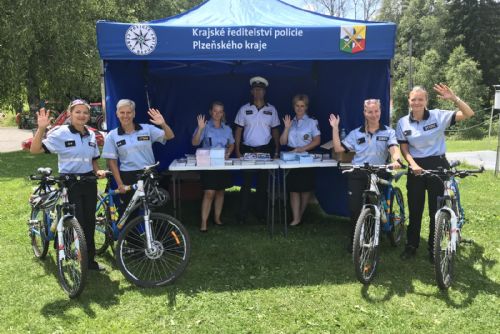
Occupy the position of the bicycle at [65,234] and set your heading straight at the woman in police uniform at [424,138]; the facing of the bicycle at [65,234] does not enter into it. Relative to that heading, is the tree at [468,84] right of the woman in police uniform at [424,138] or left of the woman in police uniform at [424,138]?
left

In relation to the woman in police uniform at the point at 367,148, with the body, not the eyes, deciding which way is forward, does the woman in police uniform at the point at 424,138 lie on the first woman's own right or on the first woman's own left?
on the first woman's own left

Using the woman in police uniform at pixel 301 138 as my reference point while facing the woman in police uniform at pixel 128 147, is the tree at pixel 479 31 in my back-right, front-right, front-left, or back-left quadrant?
back-right

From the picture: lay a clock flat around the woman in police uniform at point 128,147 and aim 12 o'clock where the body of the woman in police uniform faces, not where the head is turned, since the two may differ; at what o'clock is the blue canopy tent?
The blue canopy tent is roughly at 8 o'clock from the woman in police uniform.

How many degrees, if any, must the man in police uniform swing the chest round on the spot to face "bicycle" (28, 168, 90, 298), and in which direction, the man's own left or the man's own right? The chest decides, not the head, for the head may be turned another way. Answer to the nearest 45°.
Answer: approximately 45° to the man's own right

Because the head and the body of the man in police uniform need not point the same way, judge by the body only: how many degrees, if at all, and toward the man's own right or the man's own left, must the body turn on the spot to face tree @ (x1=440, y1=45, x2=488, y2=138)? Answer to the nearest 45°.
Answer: approximately 135° to the man's own left

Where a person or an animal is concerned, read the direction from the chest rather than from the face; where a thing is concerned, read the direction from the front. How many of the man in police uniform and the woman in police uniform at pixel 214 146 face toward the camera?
2

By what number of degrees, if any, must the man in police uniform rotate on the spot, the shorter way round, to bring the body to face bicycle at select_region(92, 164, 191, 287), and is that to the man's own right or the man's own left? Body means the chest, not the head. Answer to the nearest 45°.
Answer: approximately 45° to the man's own right

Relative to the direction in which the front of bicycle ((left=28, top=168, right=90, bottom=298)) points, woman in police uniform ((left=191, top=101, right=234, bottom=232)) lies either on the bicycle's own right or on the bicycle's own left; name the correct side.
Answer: on the bicycle's own left

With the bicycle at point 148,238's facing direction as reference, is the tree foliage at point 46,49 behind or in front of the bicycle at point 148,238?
behind
